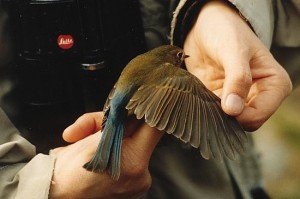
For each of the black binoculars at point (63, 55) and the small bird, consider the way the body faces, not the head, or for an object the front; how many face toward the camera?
1

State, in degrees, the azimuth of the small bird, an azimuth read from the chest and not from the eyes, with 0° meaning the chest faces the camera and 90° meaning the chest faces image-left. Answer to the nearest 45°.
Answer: approximately 225°
